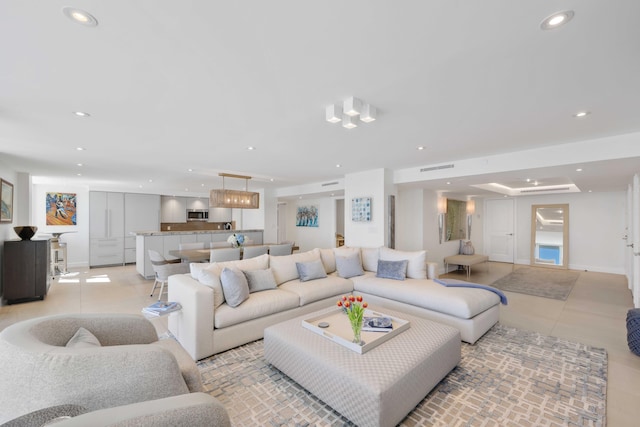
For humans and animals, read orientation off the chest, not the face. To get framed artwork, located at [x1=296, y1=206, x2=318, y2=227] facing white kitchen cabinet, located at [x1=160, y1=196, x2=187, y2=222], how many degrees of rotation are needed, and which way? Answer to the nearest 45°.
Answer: approximately 90° to its right

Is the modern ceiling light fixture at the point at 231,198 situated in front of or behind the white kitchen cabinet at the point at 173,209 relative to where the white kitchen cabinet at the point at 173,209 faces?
in front

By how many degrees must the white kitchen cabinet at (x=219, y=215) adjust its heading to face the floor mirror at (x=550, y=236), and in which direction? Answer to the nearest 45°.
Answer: approximately 45° to its left

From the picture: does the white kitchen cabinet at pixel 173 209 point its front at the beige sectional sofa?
yes

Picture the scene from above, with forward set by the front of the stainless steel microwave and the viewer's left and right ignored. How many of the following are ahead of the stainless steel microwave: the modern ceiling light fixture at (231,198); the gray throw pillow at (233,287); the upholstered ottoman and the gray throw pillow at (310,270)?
4

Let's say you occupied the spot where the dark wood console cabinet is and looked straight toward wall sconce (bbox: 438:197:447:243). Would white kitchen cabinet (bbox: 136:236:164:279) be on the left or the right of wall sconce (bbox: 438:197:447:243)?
left

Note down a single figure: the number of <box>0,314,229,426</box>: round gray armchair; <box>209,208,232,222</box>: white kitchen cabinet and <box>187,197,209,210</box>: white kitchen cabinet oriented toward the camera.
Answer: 2

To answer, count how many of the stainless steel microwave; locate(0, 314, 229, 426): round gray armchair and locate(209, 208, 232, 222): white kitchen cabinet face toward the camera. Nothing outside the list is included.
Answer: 2

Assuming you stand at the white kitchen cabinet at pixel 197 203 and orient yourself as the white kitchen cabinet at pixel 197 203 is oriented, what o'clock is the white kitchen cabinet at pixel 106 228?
the white kitchen cabinet at pixel 106 228 is roughly at 2 o'clock from the white kitchen cabinet at pixel 197 203.

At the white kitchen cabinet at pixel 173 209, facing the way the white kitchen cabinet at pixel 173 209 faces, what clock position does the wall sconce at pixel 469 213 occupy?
The wall sconce is roughly at 10 o'clock from the white kitchen cabinet.

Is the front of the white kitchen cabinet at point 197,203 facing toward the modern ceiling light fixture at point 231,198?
yes

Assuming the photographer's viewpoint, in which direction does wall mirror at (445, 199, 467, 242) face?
facing the viewer and to the right of the viewer

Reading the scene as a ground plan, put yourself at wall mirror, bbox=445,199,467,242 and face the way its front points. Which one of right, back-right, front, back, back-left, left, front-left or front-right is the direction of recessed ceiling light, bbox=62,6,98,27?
front-right

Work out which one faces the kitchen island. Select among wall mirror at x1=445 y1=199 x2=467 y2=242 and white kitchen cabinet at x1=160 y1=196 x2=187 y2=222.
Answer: the white kitchen cabinet

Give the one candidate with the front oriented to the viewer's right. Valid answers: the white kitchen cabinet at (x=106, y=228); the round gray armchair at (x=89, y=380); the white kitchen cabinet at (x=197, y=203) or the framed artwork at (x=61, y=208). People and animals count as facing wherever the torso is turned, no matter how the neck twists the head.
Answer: the round gray armchair

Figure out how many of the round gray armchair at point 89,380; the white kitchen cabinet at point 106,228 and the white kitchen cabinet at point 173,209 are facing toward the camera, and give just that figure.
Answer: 2
